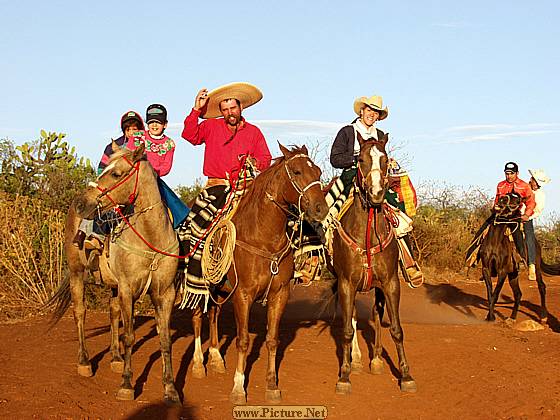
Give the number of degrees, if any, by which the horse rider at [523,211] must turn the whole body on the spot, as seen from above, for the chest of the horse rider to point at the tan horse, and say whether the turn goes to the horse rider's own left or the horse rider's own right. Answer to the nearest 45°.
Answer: approximately 45° to the horse rider's own right

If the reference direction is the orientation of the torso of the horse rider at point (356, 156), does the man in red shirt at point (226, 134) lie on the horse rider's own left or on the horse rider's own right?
on the horse rider's own right

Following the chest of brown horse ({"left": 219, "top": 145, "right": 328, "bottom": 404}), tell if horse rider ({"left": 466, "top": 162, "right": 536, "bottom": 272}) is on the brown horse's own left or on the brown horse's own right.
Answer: on the brown horse's own left

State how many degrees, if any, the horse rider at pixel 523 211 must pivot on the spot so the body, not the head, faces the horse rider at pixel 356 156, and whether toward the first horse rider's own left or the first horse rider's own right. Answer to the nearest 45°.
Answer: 0° — they already face them

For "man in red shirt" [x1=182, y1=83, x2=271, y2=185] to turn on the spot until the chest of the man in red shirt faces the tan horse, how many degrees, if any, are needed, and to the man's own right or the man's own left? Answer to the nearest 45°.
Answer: approximately 45° to the man's own right

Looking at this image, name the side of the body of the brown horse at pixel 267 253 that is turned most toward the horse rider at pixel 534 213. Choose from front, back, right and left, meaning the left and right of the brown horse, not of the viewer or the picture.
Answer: left

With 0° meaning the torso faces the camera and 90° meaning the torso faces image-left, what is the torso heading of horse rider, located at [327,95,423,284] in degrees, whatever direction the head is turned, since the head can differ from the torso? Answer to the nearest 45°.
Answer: approximately 0°

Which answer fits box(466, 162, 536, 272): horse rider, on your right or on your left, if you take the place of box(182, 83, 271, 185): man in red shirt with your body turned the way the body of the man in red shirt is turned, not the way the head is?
on your left
